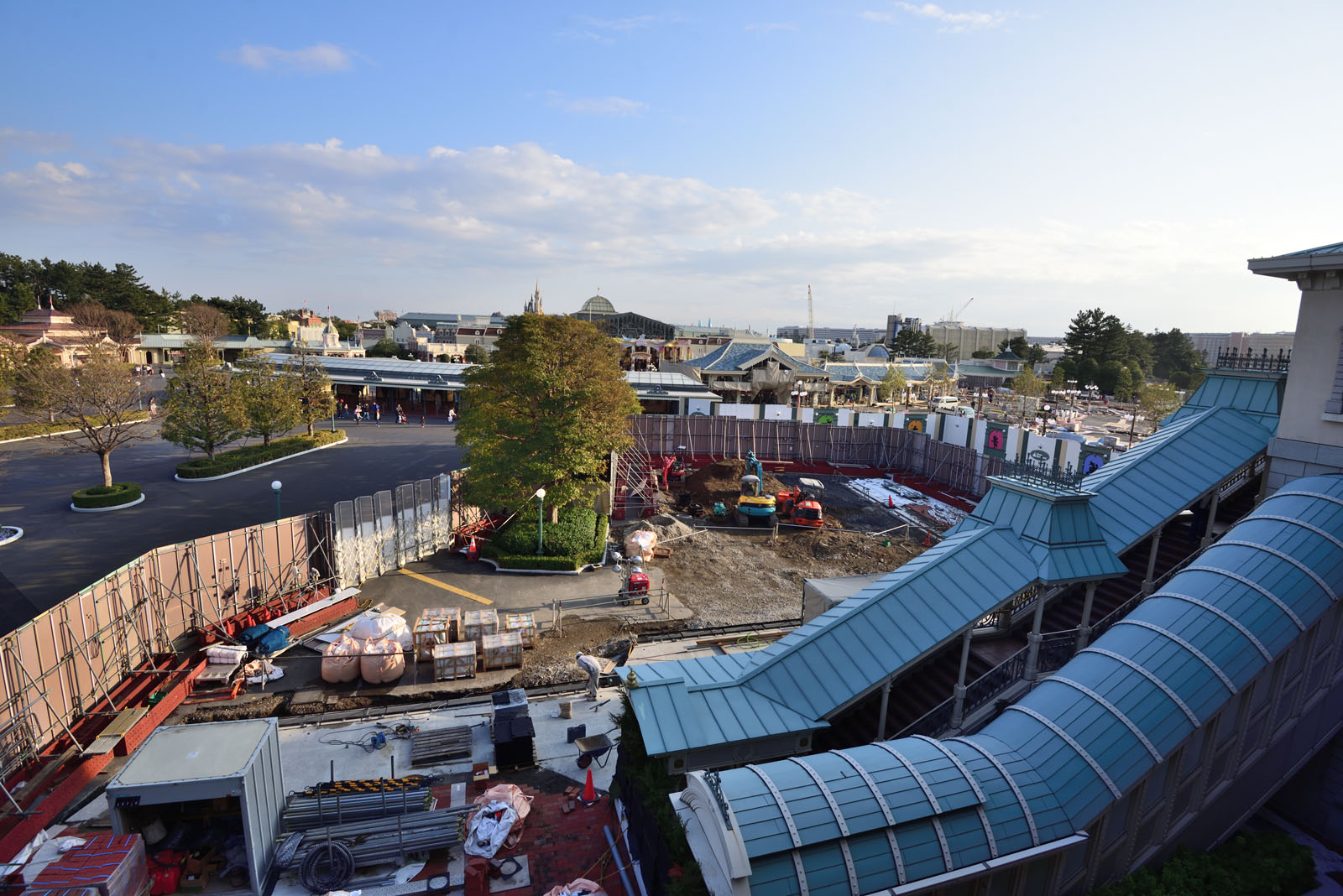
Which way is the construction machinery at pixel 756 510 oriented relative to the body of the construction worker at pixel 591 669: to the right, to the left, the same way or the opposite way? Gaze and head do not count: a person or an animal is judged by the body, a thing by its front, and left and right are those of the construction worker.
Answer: to the right

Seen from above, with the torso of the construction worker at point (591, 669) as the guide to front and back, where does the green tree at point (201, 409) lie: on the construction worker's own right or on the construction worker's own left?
on the construction worker's own right

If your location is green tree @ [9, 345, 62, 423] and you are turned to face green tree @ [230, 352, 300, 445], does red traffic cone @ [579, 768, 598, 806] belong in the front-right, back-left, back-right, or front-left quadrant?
front-right

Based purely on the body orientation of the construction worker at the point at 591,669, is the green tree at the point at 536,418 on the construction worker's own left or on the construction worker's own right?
on the construction worker's own right

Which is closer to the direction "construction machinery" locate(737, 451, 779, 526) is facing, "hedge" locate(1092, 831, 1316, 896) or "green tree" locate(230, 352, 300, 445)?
the green tree

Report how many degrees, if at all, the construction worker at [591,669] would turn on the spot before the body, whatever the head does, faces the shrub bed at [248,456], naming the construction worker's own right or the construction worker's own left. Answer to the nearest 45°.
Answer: approximately 45° to the construction worker's own right

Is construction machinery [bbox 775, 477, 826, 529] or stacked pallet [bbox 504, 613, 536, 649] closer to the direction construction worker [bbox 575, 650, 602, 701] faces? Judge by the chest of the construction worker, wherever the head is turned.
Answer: the stacked pallet

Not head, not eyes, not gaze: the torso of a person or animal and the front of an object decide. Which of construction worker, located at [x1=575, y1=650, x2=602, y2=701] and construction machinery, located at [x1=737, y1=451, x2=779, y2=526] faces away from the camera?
the construction machinery

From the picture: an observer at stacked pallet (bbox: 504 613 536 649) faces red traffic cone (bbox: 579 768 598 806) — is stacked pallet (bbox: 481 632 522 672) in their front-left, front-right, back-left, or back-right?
front-right

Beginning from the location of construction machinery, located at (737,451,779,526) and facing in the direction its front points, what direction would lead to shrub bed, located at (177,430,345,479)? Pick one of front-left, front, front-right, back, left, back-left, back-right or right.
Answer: left

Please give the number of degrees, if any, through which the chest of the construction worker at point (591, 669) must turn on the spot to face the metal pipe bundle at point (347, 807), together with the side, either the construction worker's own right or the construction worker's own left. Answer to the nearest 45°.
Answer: approximately 45° to the construction worker's own left

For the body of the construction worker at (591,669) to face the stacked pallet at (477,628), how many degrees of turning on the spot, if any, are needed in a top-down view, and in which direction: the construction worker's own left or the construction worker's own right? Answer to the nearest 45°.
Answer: approximately 45° to the construction worker's own right

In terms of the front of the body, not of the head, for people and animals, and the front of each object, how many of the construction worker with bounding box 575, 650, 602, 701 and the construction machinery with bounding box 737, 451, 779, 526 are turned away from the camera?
1

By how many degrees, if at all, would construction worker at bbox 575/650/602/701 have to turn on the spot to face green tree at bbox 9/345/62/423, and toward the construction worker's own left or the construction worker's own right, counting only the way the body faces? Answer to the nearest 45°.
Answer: approximately 45° to the construction worker's own right

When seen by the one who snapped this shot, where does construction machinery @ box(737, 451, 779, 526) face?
facing away from the viewer

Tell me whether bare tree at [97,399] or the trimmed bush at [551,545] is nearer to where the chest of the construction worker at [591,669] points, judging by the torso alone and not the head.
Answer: the bare tree

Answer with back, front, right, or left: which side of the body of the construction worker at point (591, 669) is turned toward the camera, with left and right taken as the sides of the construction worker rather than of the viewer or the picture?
left

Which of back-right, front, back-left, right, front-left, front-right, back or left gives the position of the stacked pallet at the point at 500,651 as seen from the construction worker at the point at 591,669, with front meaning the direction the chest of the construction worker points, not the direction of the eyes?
front-right
